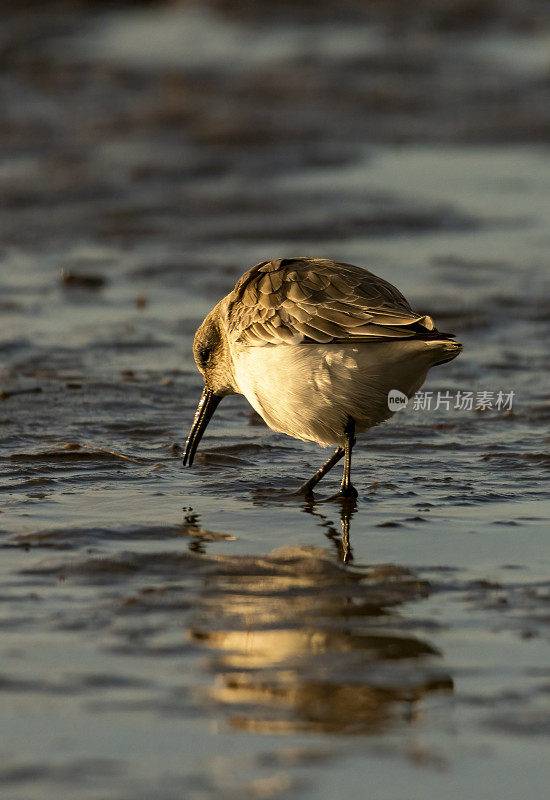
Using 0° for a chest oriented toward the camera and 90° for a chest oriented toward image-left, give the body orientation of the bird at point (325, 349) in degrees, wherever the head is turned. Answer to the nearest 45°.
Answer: approximately 90°
